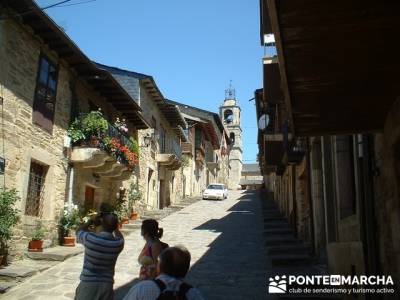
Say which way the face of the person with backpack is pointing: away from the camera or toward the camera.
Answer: away from the camera

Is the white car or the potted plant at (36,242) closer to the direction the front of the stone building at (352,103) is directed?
the potted plant

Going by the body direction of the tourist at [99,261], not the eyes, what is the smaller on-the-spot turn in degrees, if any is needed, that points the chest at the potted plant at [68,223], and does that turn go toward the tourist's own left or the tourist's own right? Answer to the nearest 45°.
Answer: approximately 45° to the tourist's own right

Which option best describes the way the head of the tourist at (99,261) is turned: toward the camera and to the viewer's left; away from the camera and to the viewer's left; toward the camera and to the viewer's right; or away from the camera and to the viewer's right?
away from the camera and to the viewer's left

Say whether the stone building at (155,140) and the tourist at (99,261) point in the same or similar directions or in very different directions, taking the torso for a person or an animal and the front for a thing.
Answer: very different directions

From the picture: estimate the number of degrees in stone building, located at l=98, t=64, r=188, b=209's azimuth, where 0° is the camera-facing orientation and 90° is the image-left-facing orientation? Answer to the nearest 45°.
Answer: approximately 315°

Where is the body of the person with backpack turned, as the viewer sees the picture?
away from the camera

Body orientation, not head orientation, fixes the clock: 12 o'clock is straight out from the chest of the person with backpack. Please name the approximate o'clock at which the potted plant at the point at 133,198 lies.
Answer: The potted plant is roughly at 12 o'clock from the person with backpack.

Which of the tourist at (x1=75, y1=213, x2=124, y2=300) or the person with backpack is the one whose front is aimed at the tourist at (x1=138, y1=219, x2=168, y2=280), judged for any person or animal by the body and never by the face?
the person with backpack

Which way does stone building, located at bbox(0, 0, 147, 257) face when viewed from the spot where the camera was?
facing the viewer and to the right of the viewer

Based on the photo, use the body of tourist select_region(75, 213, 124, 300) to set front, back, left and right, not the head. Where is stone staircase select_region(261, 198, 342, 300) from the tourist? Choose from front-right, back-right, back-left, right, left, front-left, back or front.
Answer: right

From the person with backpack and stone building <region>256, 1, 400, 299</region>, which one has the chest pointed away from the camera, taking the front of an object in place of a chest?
the person with backpack

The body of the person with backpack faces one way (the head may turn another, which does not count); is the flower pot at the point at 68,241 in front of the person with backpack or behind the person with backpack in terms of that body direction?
in front

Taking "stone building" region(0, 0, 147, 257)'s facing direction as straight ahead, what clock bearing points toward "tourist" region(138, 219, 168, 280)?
The tourist is roughly at 1 o'clock from the stone building.

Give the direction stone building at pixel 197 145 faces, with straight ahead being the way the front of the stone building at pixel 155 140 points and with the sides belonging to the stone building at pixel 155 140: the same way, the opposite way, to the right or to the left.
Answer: the same way

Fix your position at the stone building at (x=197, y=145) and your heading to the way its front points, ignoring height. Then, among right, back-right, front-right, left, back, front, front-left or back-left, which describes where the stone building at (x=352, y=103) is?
front-right

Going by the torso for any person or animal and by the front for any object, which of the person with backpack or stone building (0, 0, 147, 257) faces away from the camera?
the person with backpack

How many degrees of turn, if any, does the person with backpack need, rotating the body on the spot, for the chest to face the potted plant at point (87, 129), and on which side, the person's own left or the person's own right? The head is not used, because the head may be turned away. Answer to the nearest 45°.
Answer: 0° — they already face it

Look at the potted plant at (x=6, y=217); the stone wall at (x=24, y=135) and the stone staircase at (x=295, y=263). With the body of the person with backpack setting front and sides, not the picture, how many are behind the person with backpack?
0

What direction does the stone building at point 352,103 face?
to the viewer's left
